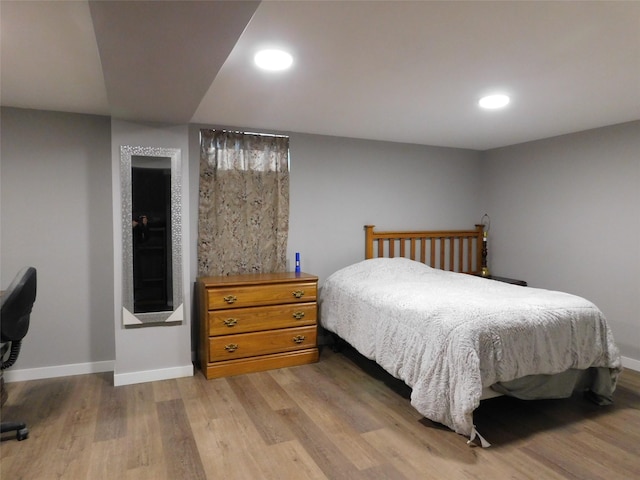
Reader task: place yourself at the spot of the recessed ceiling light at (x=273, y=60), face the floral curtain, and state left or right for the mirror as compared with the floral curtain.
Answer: left

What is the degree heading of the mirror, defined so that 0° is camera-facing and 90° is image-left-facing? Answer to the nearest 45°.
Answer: approximately 0°

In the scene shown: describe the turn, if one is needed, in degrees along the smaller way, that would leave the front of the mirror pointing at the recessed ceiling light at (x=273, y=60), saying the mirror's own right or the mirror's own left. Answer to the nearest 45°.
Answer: approximately 45° to the mirror's own left

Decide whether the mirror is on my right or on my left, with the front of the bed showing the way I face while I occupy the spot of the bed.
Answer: on my right

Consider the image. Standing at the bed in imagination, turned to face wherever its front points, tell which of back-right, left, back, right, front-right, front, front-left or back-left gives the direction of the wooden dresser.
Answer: back-right

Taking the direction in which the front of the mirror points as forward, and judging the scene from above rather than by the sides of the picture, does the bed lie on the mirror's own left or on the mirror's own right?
on the mirror's own left

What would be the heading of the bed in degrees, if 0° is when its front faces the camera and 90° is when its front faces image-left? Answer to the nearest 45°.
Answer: approximately 315°

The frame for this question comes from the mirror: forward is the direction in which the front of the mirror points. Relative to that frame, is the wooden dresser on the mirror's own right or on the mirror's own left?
on the mirror's own left

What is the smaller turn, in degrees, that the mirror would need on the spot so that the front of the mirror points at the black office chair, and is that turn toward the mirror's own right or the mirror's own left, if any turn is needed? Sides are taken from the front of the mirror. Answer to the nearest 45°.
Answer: approximately 45° to the mirror's own right

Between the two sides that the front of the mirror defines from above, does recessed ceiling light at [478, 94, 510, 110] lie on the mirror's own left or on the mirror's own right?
on the mirror's own left
